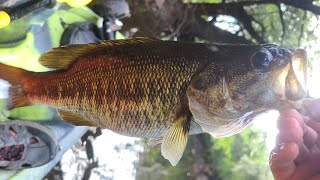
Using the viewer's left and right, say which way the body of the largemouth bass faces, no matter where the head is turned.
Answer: facing to the right of the viewer

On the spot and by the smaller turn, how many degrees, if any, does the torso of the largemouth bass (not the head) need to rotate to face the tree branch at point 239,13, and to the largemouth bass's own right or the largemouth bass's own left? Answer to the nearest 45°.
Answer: approximately 90° to the largemouth bass's own left

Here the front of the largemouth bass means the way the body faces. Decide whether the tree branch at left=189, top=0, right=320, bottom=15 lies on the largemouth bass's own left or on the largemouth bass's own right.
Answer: on the largemouth bass's own left
